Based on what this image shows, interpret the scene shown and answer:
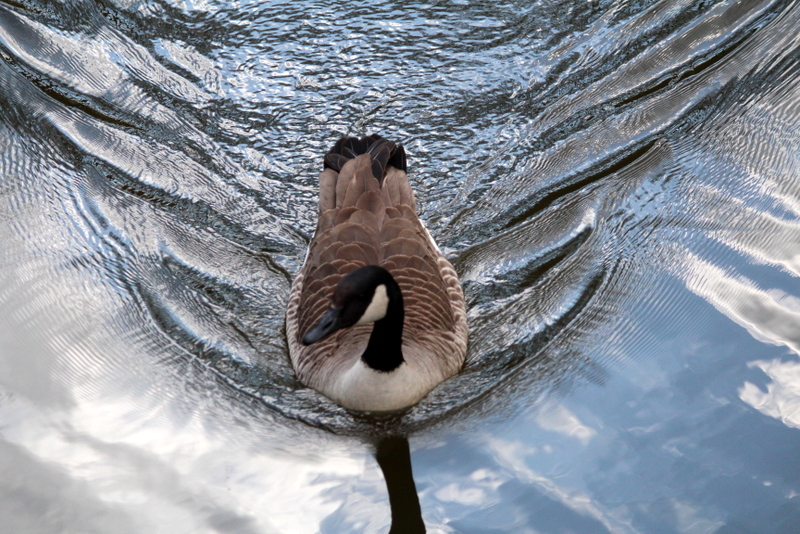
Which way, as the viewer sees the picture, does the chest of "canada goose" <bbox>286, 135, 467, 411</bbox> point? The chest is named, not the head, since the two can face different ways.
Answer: toward the camera
